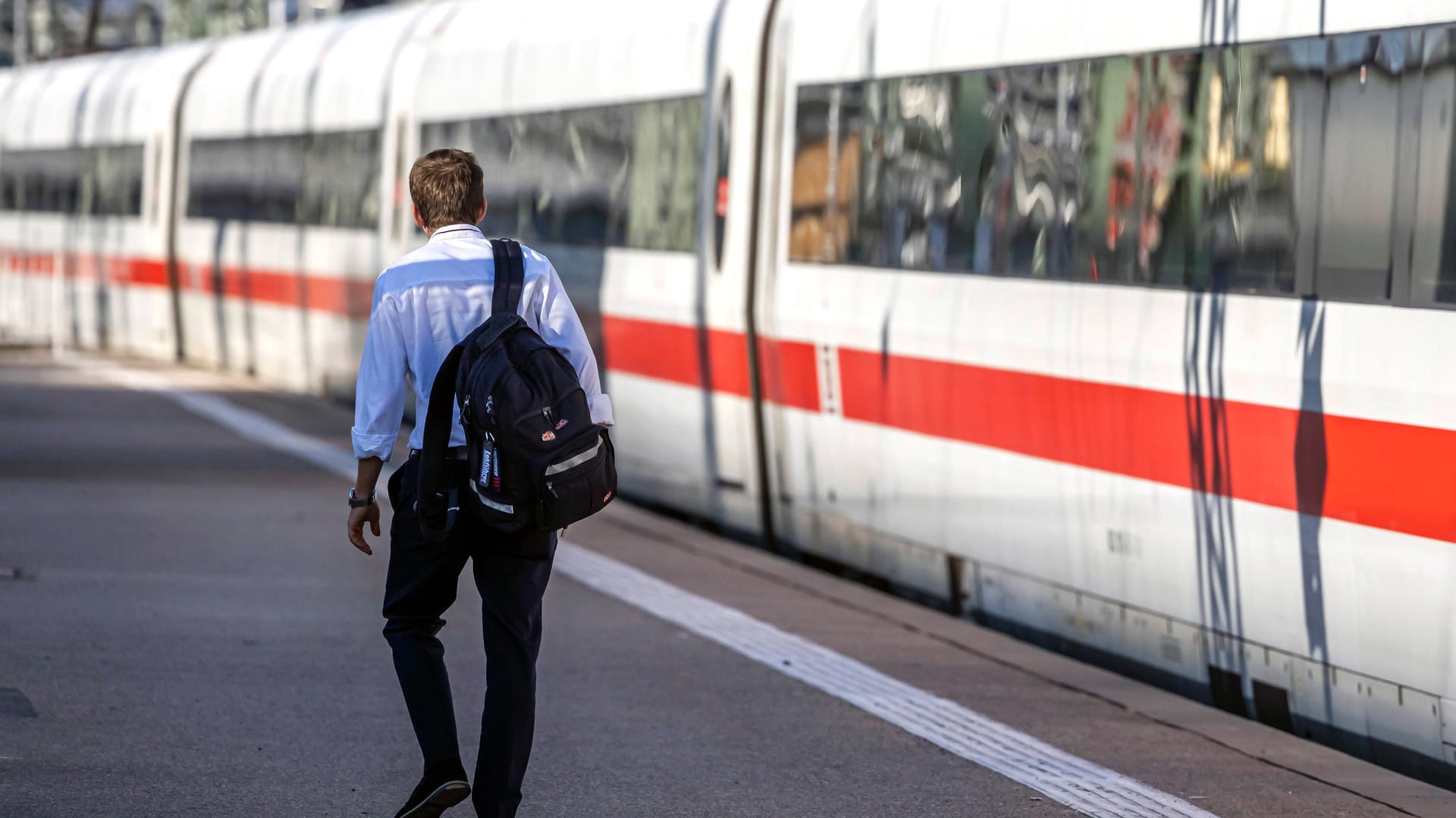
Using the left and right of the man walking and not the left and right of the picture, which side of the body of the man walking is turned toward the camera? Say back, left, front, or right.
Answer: back

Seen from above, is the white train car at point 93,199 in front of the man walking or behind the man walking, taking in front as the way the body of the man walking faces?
in front

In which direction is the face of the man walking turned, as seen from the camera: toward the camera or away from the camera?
away from the camera
